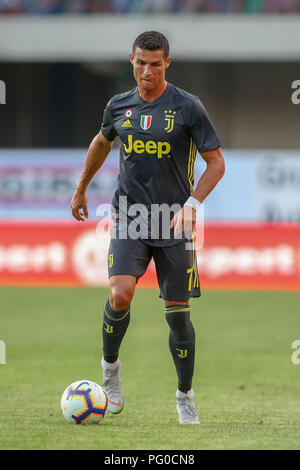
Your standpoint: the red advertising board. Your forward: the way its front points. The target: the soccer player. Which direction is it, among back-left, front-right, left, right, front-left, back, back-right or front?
front

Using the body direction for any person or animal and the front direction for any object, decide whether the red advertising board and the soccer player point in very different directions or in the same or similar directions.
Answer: same or similar directions

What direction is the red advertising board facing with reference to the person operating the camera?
facing the viewer

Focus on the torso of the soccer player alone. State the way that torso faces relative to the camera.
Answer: toward the camera

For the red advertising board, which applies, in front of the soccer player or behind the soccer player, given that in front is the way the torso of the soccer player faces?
behind

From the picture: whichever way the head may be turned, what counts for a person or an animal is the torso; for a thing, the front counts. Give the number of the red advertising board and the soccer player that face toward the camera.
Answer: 2

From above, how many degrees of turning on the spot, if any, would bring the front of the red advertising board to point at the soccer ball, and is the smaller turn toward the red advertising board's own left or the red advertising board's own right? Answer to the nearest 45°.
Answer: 0° — it already faces it
